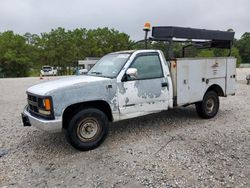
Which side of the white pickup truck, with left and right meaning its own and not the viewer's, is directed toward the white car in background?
right

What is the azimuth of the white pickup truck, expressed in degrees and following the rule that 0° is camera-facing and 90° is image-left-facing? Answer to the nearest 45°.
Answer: approximately 45°

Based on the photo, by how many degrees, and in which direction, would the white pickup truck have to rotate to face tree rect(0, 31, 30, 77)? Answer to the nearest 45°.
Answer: approximately 90° to its right
